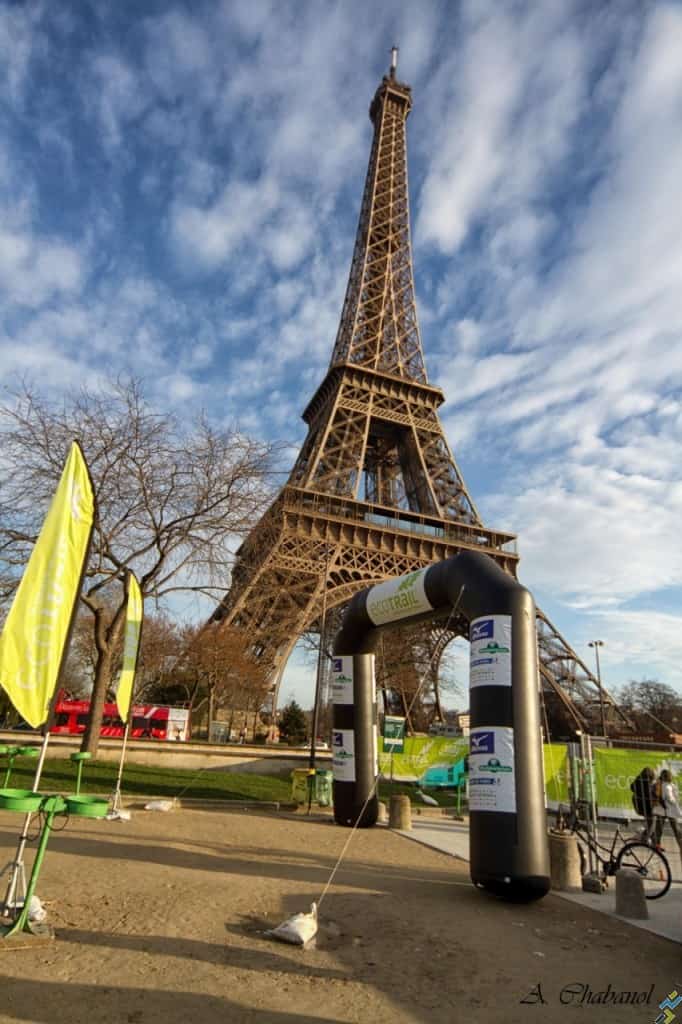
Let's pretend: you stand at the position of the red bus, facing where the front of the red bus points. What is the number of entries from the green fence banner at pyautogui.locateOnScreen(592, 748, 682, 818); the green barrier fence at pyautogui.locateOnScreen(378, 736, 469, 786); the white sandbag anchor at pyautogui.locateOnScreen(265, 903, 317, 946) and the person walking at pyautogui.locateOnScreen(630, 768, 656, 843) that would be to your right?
0

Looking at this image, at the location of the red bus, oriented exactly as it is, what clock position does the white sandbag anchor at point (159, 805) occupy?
The white sandbag anchor is roughly at 9 o'clock from the red bus.

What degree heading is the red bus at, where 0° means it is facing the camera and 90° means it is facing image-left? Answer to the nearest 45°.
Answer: approximately 90°

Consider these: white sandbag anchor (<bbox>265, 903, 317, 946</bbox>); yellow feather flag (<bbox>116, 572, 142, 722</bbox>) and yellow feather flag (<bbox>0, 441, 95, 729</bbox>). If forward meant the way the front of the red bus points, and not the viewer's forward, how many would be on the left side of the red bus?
3

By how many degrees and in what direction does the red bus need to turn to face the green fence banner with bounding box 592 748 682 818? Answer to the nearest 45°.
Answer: approximately 90° to its left

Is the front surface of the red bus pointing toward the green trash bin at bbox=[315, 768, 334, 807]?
no

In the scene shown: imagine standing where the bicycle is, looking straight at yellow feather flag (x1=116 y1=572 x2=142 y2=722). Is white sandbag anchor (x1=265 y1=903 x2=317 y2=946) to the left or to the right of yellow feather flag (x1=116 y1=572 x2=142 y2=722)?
left

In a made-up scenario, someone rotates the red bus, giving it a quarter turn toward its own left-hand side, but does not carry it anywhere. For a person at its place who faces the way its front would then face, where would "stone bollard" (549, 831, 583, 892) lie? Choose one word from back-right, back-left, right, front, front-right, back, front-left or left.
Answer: front

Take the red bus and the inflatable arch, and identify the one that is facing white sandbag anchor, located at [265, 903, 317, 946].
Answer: the inflatable arch

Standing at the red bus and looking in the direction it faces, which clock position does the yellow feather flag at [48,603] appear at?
The yellow feather flag is roughly at 9 o'clock from the red bus.
